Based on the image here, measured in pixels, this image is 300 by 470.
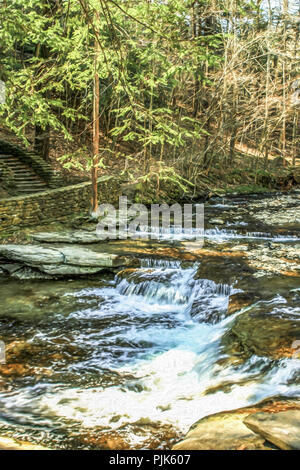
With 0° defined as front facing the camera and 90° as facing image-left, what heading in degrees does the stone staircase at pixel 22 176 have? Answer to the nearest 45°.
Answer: approximately 315°

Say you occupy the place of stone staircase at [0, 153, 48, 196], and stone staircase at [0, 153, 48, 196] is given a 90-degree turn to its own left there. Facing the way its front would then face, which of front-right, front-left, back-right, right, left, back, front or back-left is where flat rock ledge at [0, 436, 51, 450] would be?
back-right

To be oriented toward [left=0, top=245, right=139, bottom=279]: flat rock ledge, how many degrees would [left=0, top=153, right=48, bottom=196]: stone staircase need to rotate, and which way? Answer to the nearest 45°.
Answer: approximately 45° to its right

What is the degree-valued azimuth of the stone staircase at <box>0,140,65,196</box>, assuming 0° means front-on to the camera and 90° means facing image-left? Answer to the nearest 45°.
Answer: approximately 315°

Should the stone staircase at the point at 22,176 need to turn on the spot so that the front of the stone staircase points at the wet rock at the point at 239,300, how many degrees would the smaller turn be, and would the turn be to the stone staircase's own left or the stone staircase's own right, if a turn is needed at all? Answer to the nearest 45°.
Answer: approximately 45° to the stone staircase's own right

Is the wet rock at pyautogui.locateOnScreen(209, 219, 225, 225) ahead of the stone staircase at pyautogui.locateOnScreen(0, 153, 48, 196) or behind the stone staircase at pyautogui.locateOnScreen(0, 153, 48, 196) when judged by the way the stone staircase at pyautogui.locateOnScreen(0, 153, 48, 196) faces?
ahead

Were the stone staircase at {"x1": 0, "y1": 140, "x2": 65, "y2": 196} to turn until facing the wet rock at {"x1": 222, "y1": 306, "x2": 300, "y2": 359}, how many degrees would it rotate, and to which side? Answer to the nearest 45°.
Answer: approximately 45° to its right

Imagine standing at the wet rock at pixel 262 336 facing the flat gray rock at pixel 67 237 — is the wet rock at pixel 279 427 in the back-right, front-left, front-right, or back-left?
back-left

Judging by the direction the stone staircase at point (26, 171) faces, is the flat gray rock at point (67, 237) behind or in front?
in front

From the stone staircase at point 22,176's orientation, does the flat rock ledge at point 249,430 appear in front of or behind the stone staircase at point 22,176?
in front

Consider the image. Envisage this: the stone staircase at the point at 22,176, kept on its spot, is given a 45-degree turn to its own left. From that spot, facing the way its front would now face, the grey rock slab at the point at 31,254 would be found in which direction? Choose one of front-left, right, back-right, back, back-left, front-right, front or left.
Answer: right
